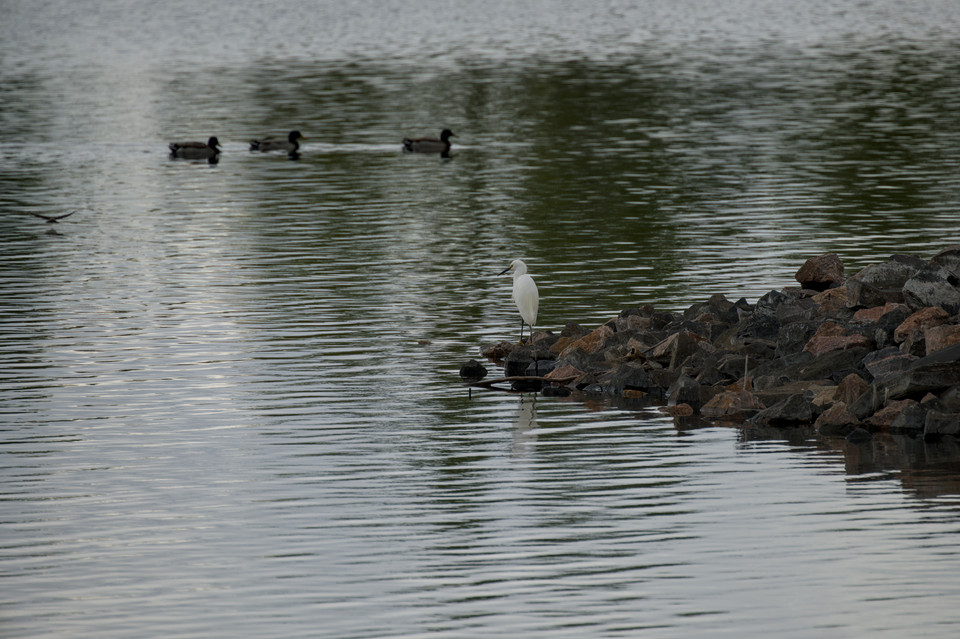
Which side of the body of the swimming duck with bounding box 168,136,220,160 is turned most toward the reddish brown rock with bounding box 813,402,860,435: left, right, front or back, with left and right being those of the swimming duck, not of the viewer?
right

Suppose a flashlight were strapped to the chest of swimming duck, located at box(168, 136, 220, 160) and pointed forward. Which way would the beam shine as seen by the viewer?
to the viewer's right

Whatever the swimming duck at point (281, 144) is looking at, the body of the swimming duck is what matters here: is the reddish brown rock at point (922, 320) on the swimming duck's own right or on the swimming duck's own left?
on the swimming duck's own right

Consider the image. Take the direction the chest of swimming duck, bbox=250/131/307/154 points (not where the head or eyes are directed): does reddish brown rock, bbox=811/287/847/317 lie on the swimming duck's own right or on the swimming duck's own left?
on the swimming duck's own right

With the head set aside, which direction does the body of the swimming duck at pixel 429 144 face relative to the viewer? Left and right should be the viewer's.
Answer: facing to the right of the viewer

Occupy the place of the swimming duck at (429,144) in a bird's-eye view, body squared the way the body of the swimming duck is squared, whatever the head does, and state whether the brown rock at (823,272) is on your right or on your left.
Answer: on your right

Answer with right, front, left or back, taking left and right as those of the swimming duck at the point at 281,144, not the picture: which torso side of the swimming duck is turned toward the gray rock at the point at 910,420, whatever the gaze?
right

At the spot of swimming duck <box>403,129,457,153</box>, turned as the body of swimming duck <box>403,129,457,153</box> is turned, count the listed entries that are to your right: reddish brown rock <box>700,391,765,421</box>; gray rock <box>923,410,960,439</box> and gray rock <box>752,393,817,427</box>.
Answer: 3

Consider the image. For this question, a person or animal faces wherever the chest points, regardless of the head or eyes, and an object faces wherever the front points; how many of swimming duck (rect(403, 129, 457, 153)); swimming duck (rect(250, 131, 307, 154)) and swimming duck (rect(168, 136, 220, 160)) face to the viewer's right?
3

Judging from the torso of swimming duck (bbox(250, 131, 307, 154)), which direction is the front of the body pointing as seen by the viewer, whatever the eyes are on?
to the viewer's right

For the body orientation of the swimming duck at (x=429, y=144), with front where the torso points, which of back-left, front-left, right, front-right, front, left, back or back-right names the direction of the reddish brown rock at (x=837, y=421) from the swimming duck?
right

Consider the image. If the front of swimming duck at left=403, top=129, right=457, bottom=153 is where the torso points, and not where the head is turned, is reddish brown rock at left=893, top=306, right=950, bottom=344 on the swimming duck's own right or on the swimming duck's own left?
on the swimming duck's own right

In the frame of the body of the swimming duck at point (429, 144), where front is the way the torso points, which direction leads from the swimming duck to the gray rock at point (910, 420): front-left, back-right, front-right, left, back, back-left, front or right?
right
